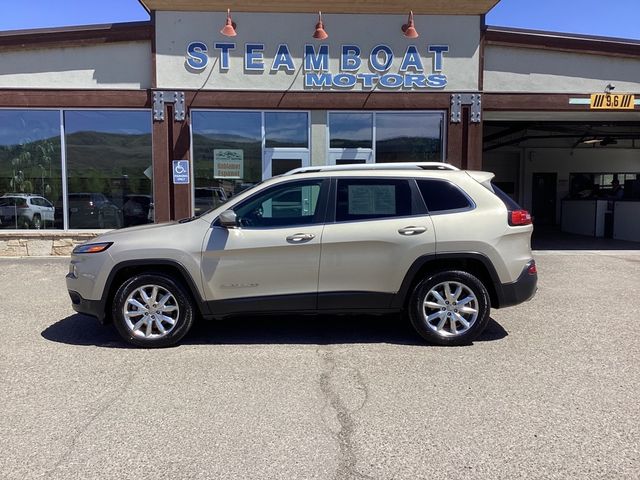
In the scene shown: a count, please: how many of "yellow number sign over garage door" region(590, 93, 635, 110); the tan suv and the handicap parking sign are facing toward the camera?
2

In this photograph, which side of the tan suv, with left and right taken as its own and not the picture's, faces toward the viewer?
left

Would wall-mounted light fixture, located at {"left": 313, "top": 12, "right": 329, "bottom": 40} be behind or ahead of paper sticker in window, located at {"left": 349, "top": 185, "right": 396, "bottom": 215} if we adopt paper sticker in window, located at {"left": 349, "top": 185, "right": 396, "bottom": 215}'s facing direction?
behind

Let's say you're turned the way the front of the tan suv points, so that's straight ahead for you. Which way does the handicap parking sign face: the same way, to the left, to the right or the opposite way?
to the left

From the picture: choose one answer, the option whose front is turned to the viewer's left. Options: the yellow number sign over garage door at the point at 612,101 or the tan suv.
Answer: the tan suv

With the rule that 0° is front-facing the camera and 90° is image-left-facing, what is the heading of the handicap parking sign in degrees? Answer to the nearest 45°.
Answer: approximately 0°
